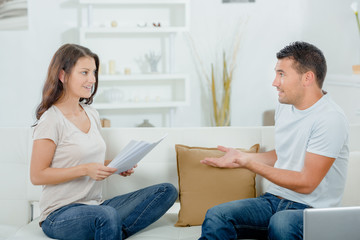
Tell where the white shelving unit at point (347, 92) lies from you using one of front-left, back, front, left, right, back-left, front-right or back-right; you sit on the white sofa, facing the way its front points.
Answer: back-left

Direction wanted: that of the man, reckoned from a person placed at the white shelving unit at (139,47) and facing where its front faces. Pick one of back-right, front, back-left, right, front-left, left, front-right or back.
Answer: front

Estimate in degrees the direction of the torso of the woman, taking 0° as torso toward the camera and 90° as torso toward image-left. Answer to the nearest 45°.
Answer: approximately 315°

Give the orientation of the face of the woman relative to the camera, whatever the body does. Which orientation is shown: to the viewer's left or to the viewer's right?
to the viewer's right

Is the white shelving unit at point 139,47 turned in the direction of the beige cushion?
yes

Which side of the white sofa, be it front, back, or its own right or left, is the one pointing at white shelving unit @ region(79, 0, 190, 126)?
back

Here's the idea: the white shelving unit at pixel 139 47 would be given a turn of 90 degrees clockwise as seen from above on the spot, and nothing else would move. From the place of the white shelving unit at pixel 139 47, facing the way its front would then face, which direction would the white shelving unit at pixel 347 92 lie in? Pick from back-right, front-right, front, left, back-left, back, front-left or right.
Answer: back-left

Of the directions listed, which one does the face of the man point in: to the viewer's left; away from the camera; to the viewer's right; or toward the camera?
to the viewer's left

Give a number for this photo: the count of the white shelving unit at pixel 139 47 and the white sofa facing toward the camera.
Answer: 2

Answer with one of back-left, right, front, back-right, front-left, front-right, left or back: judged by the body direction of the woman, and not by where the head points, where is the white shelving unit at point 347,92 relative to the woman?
left

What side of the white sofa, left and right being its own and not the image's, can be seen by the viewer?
front

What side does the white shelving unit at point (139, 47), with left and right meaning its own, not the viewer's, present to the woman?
front

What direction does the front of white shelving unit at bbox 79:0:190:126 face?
toward the camera
